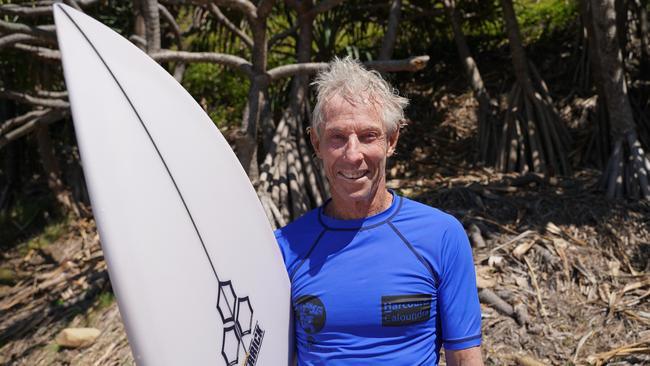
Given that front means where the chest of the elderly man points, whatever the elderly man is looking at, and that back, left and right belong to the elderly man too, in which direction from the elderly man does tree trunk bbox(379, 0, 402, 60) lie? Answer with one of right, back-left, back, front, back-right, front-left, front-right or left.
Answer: back

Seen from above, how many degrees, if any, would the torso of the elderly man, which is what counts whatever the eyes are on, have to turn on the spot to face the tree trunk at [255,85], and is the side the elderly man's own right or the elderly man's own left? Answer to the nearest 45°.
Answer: approximately 180°

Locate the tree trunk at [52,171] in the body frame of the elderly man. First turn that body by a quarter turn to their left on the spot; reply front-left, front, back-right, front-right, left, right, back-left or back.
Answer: back-left

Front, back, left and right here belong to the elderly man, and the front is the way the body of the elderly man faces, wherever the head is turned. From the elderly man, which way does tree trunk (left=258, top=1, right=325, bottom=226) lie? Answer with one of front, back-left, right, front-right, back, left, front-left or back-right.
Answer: back

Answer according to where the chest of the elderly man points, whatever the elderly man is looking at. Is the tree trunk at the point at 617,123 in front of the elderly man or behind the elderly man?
behind

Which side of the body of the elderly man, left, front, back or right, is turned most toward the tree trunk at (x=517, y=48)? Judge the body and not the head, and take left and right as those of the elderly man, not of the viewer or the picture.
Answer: back

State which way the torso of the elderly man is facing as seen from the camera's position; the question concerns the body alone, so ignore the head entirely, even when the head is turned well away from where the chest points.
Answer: toward the camera

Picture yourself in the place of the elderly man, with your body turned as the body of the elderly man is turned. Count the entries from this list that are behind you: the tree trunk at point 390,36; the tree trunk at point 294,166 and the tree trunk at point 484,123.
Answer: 3

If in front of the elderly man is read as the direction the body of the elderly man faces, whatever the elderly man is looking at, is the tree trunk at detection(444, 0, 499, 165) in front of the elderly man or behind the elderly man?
behind

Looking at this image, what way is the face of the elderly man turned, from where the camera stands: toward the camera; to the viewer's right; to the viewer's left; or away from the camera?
toward the camera
